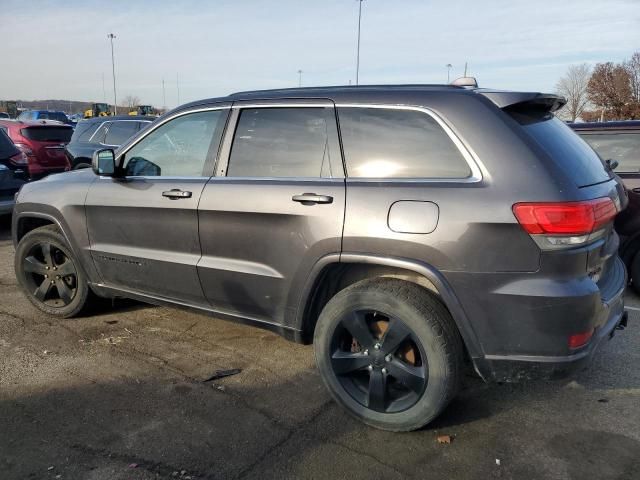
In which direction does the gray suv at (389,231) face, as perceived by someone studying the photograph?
facing away from the viewer and to the left of the viewer

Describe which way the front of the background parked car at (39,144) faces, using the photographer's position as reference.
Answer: facing away from the viewer and to the left of the viewer

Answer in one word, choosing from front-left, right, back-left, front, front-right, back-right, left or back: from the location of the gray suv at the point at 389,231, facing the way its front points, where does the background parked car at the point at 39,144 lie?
front

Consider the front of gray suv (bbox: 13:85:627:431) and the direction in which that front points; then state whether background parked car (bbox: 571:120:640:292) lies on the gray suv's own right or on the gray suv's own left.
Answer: on the gray suv's own right

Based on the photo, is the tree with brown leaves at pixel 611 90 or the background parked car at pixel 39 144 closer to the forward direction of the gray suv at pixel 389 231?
the background parked car

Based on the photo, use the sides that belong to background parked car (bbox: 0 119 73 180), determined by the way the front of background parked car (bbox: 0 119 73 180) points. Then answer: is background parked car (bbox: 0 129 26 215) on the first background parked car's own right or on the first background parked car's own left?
on the first background parked car's own left

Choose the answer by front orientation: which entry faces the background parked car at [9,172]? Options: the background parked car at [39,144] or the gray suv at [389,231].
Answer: the gray suv

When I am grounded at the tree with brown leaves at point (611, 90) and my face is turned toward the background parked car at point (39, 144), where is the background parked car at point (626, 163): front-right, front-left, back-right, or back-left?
front-left

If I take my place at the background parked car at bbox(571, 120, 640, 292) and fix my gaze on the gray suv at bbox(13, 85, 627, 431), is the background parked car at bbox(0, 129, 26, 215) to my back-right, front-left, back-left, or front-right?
front-right

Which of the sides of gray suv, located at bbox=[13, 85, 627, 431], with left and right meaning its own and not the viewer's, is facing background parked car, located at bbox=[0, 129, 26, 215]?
front

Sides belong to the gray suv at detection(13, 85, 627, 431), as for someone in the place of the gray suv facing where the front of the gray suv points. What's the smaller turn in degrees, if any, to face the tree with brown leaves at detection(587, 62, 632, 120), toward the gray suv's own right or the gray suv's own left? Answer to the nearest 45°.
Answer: approximately 90° to the gray suv's own right

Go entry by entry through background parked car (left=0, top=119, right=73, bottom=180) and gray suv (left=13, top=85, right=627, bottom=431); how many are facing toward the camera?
0
